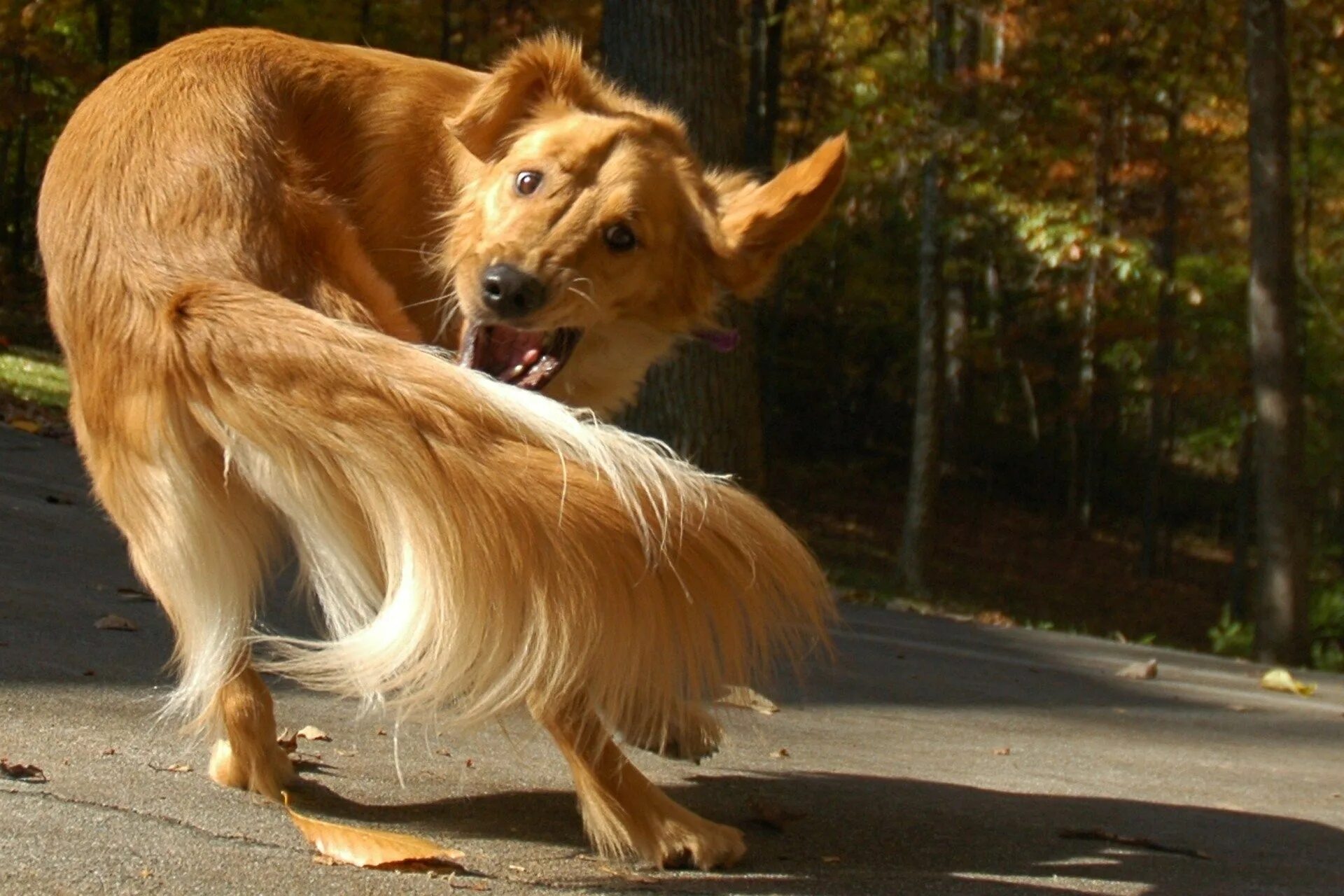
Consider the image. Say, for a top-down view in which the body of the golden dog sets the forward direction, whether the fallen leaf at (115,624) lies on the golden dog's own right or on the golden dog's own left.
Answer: on the golden dog's own left

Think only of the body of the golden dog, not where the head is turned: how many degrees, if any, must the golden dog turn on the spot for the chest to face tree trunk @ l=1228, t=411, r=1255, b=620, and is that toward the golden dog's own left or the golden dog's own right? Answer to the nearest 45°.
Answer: approximately 45° to the golden dog's own left

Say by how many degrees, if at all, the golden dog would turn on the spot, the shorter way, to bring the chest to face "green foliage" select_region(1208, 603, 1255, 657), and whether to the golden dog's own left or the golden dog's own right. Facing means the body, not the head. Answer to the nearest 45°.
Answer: approximately 45° to the golden dog's own left

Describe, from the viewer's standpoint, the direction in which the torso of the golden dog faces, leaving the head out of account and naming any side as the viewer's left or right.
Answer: facing to the right of the viewer

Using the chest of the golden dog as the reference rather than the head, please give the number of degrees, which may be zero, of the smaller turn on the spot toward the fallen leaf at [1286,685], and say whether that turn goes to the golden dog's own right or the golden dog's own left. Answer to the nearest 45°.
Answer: approximately 45° to the golden dog's own left

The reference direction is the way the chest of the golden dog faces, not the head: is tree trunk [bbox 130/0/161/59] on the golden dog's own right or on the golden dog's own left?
on the golden dog's own left

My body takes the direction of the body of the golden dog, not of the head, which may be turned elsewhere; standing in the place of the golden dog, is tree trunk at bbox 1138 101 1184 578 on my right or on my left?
on my left
